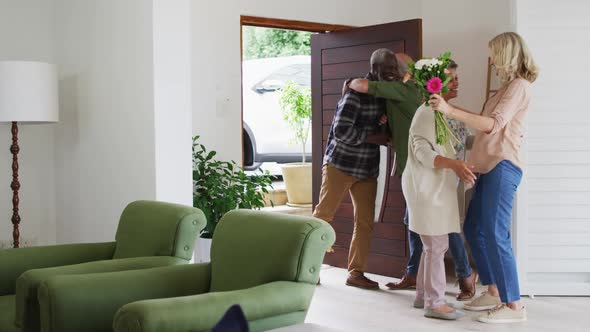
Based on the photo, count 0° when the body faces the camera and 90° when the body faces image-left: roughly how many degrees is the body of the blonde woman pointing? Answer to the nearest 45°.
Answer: approximately 90°

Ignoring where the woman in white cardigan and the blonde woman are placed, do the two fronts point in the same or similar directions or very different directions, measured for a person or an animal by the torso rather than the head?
very different directions

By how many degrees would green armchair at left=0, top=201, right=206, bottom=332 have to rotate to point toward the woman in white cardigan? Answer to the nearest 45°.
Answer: approximately 135° to its left

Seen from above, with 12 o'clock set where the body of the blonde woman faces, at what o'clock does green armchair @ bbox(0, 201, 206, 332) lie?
The green armchair is roughly at 11 o'clock from the blonde woman.

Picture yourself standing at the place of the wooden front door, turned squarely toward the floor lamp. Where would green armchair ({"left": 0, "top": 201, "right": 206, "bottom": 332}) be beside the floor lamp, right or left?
left

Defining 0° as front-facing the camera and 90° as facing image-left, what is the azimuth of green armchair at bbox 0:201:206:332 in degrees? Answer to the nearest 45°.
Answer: approximately 45°

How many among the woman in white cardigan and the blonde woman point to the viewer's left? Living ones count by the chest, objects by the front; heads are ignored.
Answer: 1

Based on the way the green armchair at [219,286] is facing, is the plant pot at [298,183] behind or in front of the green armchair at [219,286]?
behind
